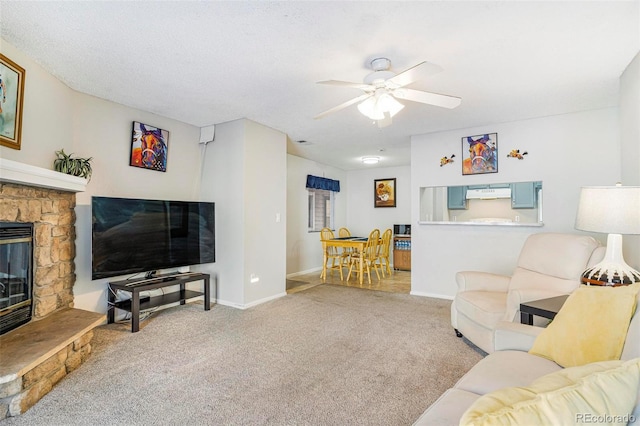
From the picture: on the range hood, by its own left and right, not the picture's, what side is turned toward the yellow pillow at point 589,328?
front

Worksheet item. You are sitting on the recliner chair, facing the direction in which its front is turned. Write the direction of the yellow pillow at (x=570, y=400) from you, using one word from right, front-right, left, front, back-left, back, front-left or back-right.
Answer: front-left

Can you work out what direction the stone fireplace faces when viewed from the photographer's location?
facing the viewer and to the right of the viewer

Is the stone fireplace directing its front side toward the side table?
yes

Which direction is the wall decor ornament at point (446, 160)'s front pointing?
toward the camera

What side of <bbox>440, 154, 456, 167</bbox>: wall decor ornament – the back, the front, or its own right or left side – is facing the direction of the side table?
front

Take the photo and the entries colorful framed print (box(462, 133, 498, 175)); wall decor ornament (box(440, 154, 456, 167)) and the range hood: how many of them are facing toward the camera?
3

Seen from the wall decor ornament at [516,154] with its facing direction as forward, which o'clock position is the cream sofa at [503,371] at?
The cream sofa is roughly at 12 o'clock from the wall decor ornament.

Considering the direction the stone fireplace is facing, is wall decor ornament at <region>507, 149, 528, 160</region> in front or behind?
in front

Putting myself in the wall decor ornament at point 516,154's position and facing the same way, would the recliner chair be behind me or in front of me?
in front

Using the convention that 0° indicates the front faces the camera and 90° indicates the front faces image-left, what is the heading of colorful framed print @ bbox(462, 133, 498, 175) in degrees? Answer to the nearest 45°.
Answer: approximately 0°

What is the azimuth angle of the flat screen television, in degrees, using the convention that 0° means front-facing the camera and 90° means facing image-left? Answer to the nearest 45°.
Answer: approximately 315°

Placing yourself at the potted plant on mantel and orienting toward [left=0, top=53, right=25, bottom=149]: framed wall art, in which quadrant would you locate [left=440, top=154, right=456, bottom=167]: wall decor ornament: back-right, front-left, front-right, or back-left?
back-left

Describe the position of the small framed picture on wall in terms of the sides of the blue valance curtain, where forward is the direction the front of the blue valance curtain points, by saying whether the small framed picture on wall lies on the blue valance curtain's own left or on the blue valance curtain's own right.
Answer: on the blue valance curtain's own left

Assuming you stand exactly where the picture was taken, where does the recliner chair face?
facing the viewer and to the left of the viewer
